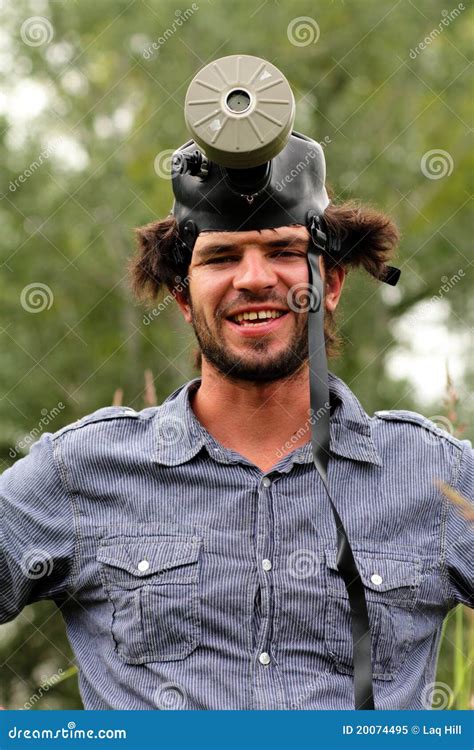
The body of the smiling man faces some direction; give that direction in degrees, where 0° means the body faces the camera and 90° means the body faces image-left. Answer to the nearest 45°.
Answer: approximately 0°
